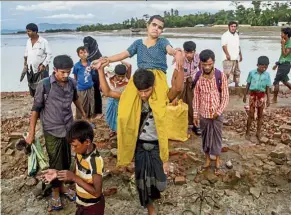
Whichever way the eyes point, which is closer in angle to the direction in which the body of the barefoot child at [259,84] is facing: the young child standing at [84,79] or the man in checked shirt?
the man in checked shirt

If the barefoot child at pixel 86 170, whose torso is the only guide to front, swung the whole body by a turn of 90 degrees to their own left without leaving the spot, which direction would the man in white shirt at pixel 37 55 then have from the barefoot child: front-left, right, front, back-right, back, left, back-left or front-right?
back-left

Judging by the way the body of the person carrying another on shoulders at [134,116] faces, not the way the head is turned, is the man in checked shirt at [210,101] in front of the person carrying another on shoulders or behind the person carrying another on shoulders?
behind

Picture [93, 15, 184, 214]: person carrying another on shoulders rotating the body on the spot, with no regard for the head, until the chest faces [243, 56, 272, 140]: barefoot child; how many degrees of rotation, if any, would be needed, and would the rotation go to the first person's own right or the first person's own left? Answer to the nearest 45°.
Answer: approximately 135° to the first person's own left

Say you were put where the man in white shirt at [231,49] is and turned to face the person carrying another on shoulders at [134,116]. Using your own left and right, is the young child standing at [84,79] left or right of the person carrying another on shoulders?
right

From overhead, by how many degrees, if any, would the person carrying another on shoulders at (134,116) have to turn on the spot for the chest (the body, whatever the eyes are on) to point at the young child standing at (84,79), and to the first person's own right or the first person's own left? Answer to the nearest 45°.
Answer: approximately 180°

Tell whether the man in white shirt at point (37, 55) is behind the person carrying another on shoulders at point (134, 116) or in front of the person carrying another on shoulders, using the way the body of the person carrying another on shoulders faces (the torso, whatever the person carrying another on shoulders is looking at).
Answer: behind

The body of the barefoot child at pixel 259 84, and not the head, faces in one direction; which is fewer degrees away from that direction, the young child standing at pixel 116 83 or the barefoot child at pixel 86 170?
the barefoot child

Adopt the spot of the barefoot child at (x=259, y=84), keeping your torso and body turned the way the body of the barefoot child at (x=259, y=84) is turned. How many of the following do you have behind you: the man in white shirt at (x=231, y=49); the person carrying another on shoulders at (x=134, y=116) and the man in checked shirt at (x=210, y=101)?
1

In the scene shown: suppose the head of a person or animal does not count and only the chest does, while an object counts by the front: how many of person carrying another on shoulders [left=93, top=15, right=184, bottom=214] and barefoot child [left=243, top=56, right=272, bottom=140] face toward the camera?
2
